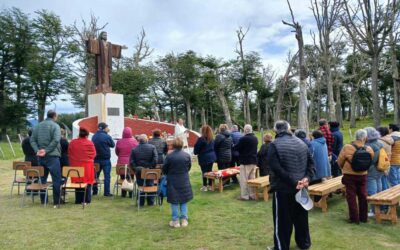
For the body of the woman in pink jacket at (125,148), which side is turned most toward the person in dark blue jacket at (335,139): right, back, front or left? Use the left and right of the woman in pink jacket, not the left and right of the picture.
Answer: right

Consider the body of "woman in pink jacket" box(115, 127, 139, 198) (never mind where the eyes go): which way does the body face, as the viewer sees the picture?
away from the camera

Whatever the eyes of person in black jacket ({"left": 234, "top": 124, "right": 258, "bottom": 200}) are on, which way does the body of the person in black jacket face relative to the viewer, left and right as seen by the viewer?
facing away from the viewer and to the left of the viewer

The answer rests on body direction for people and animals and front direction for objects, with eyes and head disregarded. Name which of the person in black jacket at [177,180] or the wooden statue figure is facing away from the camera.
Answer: the person in black jacket

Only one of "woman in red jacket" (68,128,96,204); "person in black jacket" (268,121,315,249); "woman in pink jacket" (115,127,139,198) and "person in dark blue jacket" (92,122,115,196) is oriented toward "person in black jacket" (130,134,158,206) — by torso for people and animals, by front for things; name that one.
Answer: "person in black jacket" (268,121,315,249)

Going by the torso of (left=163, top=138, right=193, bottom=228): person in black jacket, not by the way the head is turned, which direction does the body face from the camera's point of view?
away from the camera

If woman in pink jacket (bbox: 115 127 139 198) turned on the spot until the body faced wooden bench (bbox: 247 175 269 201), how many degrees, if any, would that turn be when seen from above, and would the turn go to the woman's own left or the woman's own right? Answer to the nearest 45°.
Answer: approximately 135° to the woman's own right

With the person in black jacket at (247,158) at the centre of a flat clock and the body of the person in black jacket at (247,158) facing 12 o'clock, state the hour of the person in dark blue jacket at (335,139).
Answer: the person in dark blue jacket at (335,139) is roughly at 4 o'clock from the person in black jacket at (247,158).

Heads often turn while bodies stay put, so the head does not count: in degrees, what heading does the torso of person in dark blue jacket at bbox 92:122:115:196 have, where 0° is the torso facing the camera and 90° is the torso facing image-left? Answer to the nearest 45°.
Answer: approximately 225°

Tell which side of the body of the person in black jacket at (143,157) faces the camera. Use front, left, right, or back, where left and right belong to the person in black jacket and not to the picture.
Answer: back

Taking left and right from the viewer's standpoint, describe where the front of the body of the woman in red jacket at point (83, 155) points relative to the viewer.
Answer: facing away from the viewer

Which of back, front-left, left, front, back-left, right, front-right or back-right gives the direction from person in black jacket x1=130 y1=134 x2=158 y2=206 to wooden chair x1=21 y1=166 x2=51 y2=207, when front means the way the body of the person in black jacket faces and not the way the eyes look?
left

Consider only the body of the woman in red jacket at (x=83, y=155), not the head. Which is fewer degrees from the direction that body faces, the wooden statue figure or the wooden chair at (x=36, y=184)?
the wooden statue figure
